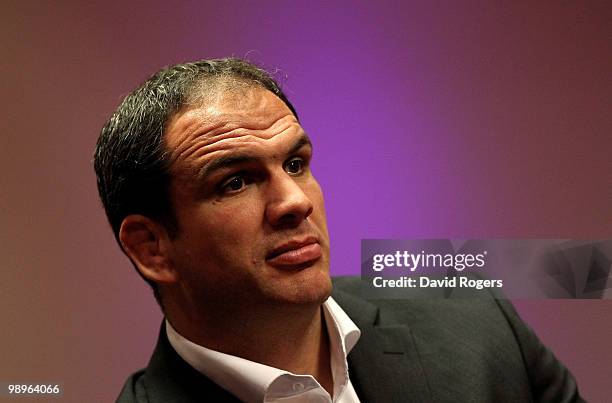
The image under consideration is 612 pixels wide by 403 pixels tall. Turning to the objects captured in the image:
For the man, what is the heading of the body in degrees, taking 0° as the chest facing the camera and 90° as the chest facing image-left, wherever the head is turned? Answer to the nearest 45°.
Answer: approximately 315°

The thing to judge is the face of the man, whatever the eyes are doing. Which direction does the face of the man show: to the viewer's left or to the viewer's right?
to the viewer's right
